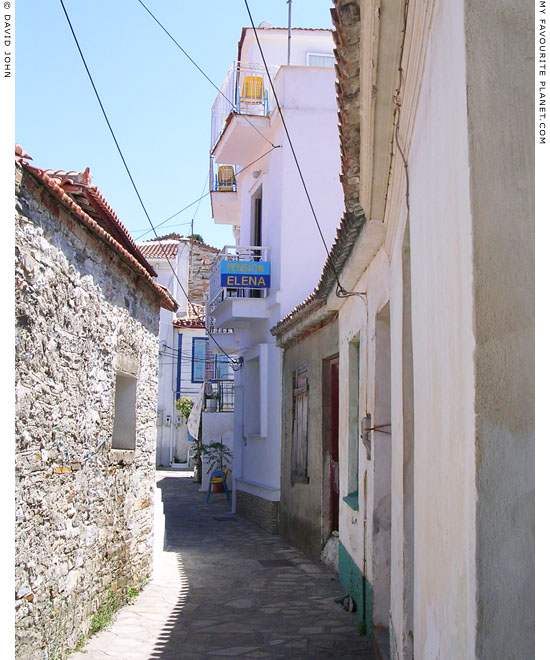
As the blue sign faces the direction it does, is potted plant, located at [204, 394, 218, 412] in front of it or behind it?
behind

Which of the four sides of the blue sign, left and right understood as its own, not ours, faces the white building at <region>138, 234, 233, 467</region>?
back

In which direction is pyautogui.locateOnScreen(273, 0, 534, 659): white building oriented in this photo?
to the viewer's left

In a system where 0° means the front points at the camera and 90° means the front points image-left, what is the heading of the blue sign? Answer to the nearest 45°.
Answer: approximately 0°

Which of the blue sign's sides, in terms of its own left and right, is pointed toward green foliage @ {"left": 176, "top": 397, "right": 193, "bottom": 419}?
back

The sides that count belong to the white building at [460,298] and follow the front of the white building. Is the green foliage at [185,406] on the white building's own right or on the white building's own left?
on the white building's own right

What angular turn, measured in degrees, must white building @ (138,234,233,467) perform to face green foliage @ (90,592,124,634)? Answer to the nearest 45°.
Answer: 0° — it already faces it

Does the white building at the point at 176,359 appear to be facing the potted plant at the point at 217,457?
yes
